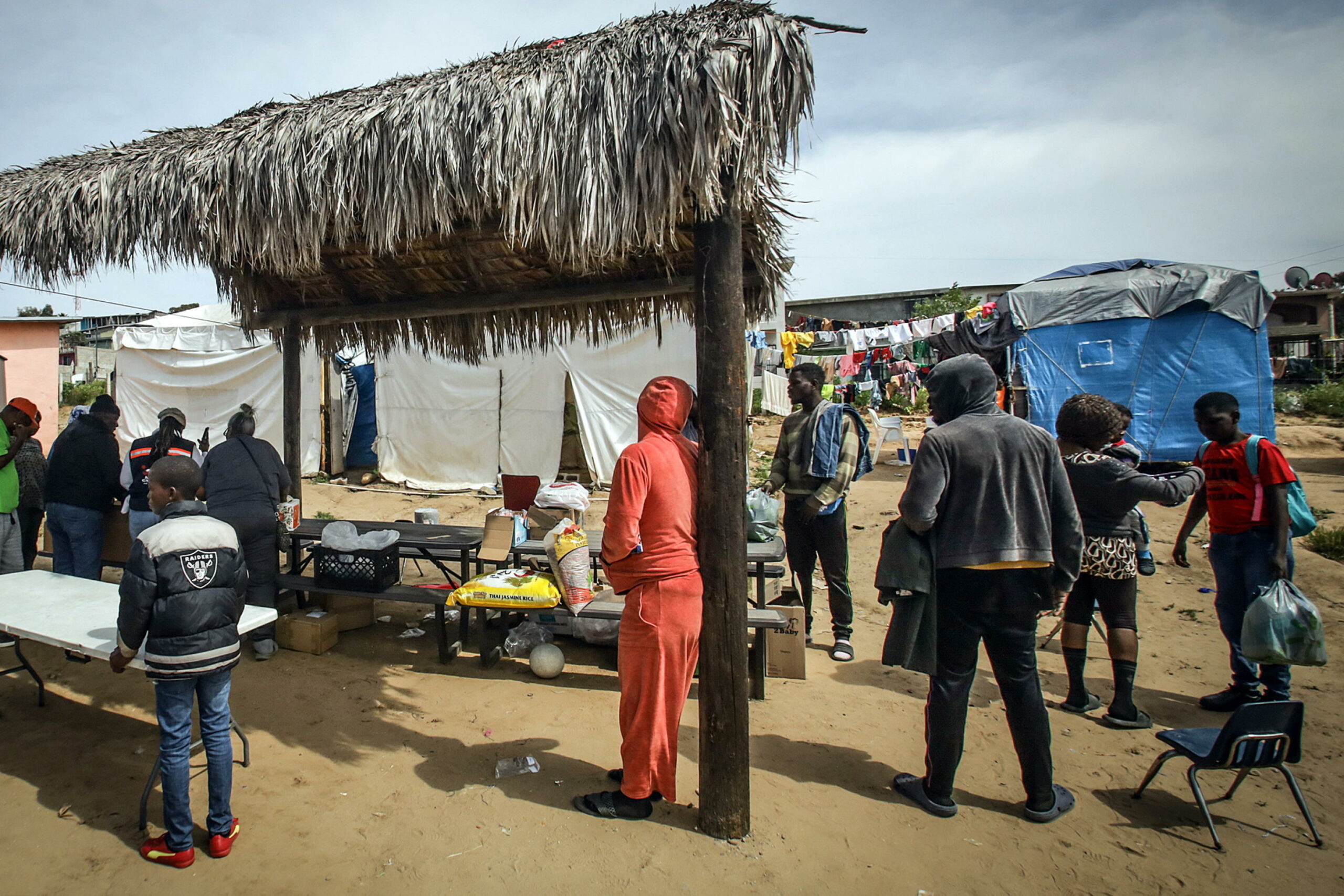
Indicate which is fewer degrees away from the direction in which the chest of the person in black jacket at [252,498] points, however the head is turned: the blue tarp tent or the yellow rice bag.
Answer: the blue tarp tent

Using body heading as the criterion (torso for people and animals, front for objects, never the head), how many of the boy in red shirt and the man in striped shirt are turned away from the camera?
0

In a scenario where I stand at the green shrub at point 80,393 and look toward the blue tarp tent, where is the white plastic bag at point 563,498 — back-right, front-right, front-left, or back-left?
front-right

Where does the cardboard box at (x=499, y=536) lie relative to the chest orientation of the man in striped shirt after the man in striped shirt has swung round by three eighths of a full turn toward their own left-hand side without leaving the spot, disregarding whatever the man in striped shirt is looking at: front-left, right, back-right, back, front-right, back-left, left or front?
back

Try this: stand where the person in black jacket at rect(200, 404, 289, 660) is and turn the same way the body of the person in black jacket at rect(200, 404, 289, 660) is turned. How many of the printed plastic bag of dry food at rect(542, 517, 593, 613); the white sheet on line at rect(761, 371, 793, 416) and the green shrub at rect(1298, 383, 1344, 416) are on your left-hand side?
0

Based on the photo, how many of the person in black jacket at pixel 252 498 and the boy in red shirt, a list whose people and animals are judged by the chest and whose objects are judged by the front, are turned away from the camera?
1

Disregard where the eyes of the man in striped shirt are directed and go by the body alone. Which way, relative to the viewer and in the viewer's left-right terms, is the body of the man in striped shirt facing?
facing the viewer and to the left of the viewer

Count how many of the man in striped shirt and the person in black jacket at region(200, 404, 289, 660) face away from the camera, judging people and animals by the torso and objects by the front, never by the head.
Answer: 1

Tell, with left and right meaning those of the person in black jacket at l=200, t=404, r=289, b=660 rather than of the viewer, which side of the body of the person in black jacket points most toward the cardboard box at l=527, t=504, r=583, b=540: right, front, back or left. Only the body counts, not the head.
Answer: right

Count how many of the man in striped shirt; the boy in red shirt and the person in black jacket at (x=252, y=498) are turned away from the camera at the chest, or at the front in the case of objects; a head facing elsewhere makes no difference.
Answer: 1

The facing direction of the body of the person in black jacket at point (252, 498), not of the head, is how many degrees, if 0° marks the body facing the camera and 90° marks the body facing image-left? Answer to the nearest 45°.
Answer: approximately 180°

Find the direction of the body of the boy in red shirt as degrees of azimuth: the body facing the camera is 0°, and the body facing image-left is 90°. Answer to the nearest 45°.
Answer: approximately 45°

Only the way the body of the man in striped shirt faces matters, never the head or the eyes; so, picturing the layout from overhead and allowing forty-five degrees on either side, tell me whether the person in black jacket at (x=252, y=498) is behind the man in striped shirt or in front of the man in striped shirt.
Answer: in front
